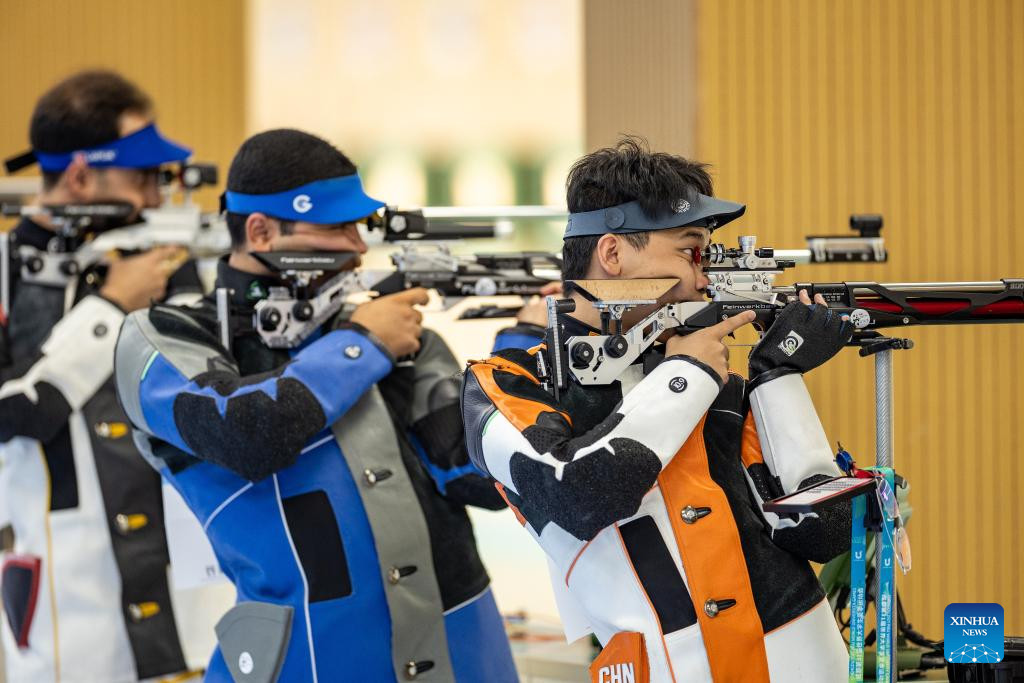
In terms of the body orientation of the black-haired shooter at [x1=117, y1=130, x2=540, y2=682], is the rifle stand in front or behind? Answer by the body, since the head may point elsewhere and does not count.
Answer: in front

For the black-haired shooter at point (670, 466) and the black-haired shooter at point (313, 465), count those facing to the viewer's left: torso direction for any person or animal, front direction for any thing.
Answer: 0

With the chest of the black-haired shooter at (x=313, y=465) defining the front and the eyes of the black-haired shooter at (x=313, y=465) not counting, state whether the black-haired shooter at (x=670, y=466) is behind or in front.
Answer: in front

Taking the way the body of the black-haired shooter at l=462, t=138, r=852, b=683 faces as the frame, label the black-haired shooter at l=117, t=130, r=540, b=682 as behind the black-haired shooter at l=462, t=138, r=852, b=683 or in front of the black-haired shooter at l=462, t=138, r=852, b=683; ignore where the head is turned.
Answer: behind

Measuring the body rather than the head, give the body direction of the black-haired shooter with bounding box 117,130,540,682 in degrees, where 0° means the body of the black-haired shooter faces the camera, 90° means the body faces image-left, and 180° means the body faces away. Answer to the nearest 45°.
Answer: approximately 315°
